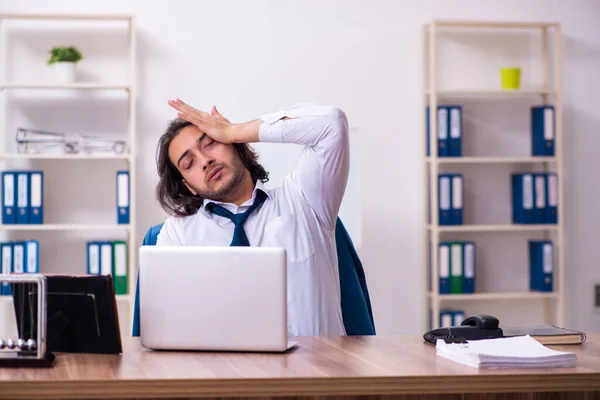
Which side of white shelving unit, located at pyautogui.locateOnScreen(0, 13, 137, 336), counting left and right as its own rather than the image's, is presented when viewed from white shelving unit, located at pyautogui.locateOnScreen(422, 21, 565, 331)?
left

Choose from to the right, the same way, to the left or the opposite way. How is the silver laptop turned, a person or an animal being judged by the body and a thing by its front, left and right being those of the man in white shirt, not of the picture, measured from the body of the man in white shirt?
the opposite way

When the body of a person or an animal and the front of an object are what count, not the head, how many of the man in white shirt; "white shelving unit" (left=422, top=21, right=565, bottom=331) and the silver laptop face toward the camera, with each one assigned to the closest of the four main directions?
2

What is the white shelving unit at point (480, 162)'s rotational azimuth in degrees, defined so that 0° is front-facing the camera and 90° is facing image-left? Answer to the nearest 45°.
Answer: approximately 0°

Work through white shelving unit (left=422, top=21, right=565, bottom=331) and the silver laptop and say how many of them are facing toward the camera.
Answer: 1

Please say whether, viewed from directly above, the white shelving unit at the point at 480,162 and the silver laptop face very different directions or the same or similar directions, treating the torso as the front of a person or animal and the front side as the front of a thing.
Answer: very different directions

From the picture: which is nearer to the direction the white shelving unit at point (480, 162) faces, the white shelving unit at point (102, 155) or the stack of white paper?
the stack of white paper

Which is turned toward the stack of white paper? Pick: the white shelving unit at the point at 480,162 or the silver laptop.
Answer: the white shelving unit

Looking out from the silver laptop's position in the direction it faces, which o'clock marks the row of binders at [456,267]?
The row of binders is roughly at 1 o'clock from the silver laptop.

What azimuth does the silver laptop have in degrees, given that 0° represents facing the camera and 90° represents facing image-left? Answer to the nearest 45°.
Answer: approximately 180°

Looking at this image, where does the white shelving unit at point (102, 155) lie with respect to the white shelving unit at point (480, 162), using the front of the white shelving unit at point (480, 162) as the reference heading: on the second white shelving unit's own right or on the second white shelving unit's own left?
on the second white shelving unit's own right
